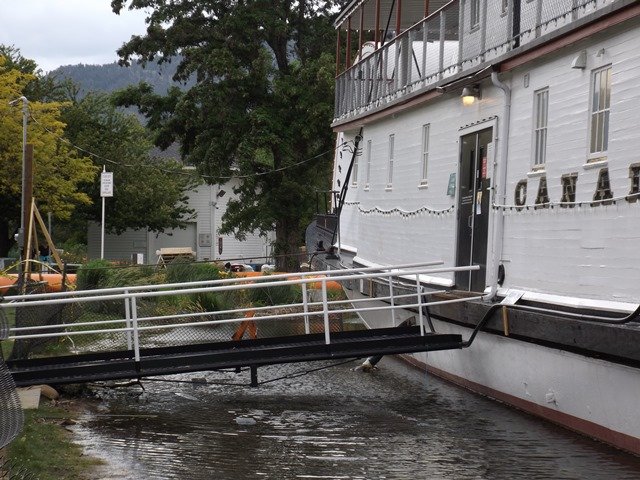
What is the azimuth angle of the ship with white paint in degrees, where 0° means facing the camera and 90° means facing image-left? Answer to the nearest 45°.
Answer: approximately 135°

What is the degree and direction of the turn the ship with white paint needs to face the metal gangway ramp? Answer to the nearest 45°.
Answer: approximately 45° to its left

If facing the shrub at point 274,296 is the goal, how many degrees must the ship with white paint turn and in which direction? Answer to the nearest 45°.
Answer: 0° — it already faces it

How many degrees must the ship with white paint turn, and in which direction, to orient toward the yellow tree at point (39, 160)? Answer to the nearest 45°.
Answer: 0° — it already faces it

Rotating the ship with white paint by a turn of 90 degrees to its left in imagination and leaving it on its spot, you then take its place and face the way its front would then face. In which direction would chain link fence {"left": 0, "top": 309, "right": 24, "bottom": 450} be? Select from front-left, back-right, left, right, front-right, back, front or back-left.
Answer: front

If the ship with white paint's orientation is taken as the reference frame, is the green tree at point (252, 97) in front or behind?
in front

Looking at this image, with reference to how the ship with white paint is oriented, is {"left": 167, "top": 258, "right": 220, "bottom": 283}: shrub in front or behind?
in front
